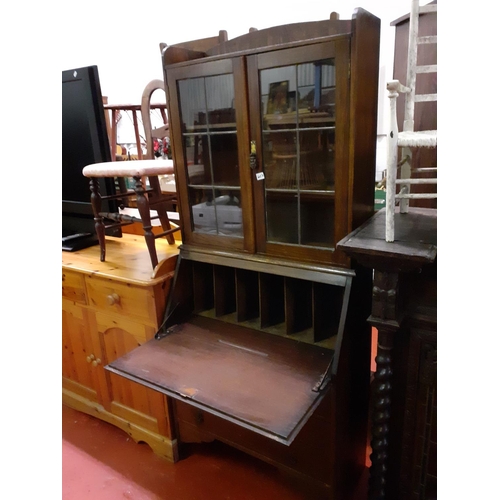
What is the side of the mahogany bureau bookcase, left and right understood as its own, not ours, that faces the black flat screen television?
right

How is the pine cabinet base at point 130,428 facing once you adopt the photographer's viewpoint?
facing the viewer and to the left of the viewer

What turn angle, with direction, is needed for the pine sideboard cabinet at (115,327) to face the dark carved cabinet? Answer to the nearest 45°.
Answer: approximately 90° to its left

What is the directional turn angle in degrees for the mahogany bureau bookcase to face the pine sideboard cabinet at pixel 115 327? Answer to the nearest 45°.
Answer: approximately 90° to its right

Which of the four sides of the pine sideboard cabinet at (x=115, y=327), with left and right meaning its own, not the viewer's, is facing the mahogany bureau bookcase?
left

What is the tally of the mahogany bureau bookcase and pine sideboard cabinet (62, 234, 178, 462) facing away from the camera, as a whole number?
0

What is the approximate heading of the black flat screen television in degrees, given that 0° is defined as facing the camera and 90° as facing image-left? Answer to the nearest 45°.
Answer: approximately 45°

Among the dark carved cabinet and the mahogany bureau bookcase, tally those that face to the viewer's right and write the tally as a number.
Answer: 0

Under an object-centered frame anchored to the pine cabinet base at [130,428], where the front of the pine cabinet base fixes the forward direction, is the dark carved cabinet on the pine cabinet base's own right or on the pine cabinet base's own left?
on the pine cabinet base's own left
